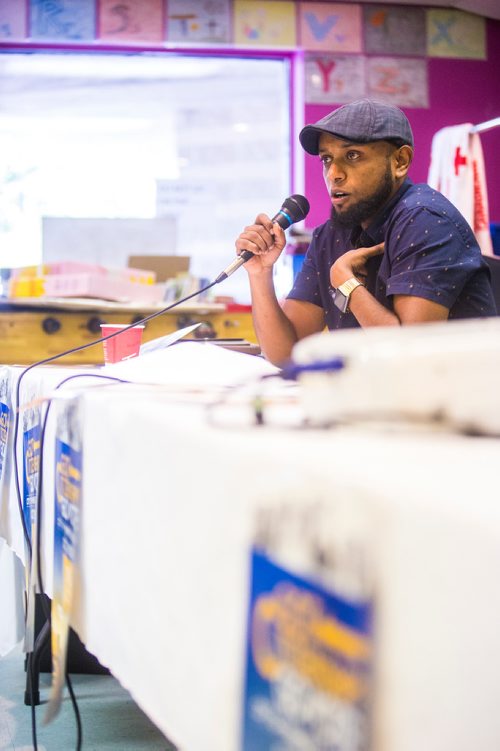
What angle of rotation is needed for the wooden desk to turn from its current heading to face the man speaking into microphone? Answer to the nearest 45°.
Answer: approximately 45° to its left

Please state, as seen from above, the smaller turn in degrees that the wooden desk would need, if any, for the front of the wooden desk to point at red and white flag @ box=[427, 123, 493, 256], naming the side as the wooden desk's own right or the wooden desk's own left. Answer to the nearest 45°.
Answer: approximately 135° to the wooden desk's own left

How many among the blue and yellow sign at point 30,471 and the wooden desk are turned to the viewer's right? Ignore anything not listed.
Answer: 0

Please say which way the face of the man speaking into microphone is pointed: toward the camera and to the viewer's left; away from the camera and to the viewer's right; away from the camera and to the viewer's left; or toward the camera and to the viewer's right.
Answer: toward the camera and to the viewer's left

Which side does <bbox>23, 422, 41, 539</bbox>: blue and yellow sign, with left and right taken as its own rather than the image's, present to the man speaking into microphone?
back

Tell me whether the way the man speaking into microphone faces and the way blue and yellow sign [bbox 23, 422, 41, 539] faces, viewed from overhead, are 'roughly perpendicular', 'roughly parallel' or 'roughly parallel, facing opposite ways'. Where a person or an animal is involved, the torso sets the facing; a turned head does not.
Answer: roughly parallel

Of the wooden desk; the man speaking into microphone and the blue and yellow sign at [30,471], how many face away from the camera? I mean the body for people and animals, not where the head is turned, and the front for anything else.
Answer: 0

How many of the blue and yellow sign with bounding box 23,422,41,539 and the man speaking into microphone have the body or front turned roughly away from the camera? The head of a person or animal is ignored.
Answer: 0

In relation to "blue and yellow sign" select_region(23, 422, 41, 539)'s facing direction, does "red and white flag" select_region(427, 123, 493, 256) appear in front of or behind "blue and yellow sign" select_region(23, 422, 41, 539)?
behind

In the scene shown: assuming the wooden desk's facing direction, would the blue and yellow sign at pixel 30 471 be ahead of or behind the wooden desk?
ahead

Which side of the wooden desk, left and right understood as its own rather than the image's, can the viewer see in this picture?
front
